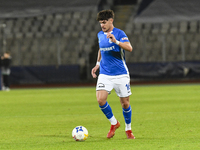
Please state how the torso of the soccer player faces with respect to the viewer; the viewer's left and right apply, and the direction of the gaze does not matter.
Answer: facing the viewer and to the left of the viewer

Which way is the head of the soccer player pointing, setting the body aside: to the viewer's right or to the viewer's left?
to the viewer's left
